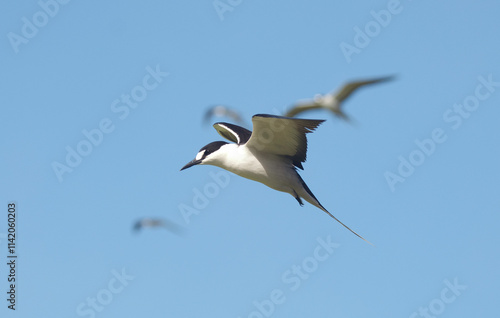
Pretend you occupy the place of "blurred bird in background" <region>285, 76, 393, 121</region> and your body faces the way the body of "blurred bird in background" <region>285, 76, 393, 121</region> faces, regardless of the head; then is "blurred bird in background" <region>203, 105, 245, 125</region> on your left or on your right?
on your right

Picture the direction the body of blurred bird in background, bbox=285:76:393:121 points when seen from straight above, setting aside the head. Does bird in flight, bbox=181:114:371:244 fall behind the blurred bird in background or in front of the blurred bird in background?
in front

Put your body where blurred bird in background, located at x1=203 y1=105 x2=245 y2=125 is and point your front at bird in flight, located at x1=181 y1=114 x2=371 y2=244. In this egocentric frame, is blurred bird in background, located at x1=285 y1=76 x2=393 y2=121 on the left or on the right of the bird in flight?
left

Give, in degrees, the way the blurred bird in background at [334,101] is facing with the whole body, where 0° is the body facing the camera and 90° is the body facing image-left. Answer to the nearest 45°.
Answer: approximately 45°
